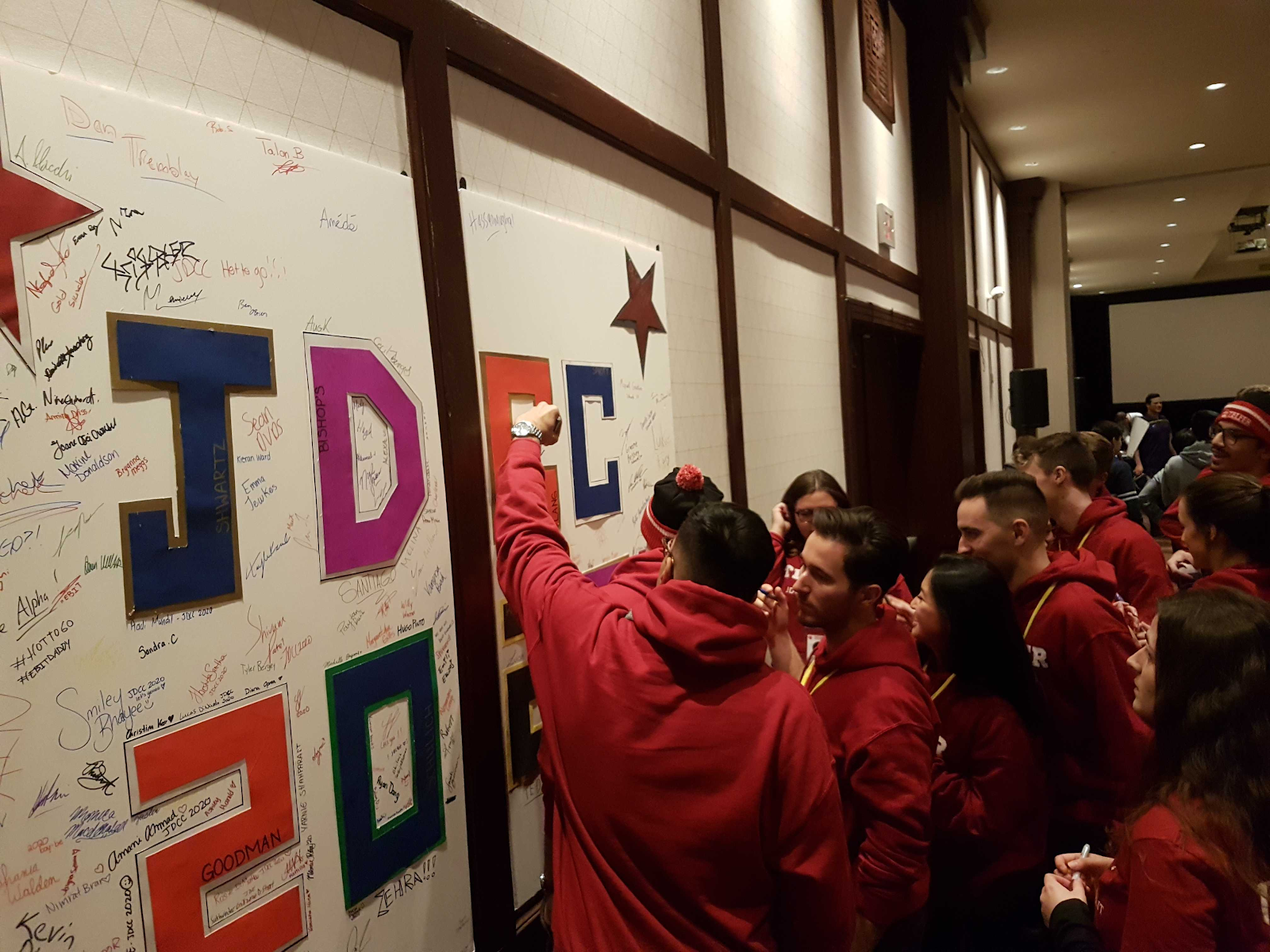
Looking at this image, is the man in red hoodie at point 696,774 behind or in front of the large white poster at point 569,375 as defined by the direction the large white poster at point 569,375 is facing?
in front

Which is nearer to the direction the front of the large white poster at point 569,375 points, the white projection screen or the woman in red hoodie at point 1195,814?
the woman in red hoodie

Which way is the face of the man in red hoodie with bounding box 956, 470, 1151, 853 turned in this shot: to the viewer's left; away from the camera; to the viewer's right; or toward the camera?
to the viewer's left

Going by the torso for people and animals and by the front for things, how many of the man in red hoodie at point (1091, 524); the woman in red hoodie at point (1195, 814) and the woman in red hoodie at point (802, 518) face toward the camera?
1

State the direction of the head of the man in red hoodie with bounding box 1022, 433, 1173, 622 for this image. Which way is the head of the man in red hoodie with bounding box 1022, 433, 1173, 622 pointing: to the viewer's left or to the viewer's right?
to the viewer's left

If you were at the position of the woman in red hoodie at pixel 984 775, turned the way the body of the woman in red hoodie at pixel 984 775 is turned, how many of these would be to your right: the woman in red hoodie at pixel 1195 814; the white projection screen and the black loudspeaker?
2

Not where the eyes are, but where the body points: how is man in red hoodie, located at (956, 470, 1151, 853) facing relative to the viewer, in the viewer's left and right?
facing to the left of the viewer

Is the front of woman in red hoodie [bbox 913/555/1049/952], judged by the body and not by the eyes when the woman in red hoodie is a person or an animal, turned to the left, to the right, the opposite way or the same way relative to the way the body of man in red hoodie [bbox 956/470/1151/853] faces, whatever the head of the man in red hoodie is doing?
the same way

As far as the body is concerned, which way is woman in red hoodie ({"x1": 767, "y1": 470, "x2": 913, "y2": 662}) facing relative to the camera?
toward the camera

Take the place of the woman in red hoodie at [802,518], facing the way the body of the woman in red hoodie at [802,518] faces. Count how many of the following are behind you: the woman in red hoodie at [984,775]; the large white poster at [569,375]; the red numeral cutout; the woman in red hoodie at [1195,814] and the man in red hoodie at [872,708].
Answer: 0

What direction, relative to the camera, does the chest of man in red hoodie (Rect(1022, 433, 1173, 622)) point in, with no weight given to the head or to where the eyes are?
to the viewer's left

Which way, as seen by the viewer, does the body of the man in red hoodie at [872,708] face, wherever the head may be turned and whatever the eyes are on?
to the viewer's left

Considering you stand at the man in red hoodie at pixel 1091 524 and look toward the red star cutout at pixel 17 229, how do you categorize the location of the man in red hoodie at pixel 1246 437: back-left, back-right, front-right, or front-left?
back-left

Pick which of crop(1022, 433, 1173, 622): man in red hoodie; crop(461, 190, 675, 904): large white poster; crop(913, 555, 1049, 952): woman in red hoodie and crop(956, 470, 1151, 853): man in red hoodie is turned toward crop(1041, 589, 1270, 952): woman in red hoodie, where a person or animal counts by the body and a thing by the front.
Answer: the large white poster

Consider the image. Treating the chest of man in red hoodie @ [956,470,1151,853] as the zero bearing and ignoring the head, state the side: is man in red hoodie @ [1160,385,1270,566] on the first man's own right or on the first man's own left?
on the first man's own right

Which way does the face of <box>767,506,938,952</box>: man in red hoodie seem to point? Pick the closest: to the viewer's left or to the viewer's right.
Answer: to the viewer's left

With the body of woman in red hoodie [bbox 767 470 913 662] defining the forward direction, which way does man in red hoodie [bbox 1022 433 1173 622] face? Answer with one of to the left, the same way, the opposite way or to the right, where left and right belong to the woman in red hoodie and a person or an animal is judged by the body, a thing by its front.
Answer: to the right

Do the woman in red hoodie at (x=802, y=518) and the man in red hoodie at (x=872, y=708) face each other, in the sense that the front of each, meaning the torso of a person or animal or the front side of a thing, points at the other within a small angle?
no

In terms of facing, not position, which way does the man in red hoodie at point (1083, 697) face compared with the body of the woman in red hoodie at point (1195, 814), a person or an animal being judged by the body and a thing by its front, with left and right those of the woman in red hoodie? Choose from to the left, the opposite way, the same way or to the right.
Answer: the same way
